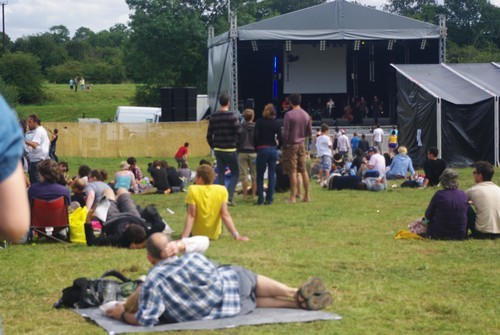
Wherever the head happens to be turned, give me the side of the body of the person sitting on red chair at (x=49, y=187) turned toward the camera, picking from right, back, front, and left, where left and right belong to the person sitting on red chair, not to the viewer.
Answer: back

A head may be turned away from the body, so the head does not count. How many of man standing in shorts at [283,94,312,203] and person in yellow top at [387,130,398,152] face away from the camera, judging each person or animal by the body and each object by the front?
2

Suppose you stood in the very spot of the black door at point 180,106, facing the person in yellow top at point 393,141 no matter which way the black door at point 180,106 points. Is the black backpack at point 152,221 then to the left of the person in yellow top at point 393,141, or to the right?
right

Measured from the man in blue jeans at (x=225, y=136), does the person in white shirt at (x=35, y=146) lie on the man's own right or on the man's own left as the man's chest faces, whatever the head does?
on the man's own left

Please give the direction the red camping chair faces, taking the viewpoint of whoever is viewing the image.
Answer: facing away from the viewer

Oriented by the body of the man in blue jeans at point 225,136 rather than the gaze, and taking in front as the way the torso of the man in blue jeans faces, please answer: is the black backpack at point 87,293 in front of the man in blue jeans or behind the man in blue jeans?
behind

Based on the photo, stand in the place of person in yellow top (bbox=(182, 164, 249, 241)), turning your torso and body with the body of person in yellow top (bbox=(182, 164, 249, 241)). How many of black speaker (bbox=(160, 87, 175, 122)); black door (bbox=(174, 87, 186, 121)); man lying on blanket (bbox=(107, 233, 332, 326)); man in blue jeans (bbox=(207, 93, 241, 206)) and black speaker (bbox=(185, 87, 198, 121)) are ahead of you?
4

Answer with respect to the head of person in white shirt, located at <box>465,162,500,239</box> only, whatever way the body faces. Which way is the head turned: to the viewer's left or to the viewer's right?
to the viewer's left

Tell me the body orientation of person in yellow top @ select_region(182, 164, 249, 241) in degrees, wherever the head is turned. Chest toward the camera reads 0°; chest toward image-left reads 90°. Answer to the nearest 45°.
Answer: approximately 180°

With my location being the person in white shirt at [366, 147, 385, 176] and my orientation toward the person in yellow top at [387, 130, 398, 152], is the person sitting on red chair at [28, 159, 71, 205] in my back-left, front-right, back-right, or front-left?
back-left

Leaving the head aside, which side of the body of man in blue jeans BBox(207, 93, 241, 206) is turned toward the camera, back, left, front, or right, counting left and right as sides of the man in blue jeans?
back

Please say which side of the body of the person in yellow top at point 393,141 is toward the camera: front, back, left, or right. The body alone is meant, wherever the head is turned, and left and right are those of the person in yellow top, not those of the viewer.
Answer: back
